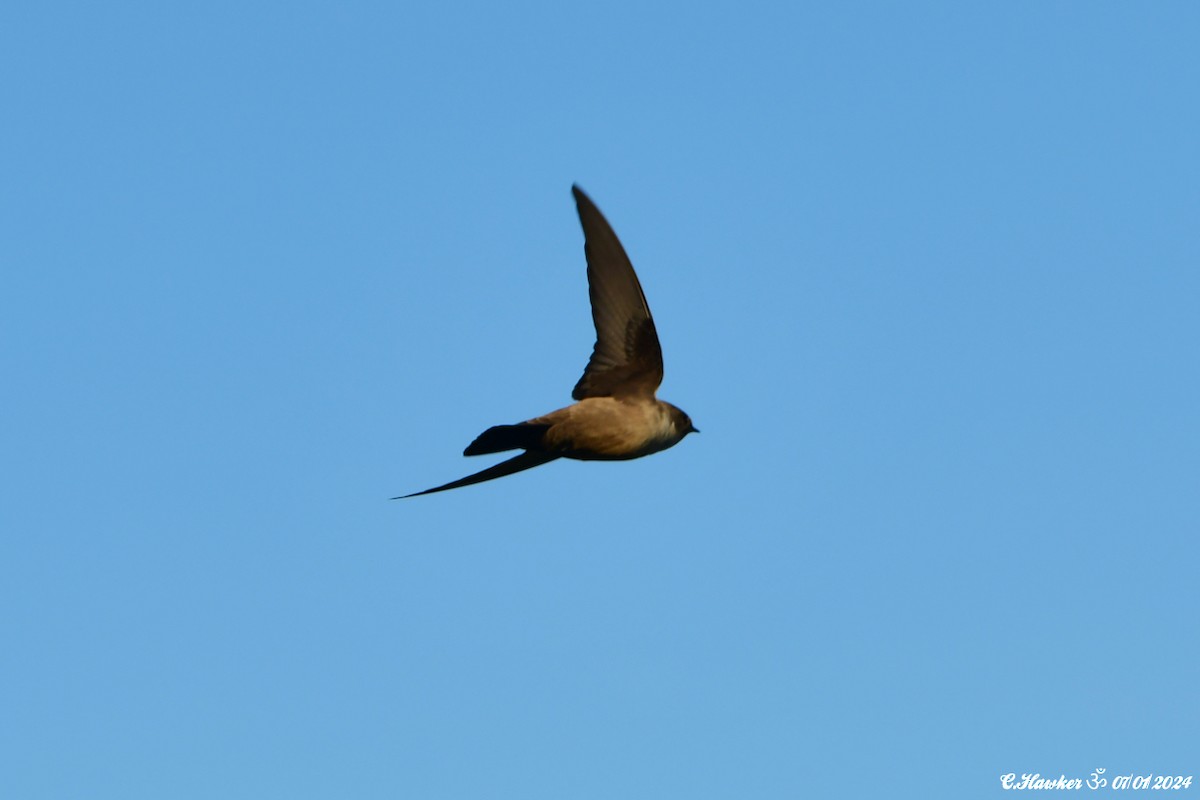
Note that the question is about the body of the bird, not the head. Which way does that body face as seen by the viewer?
to the viewer's right
